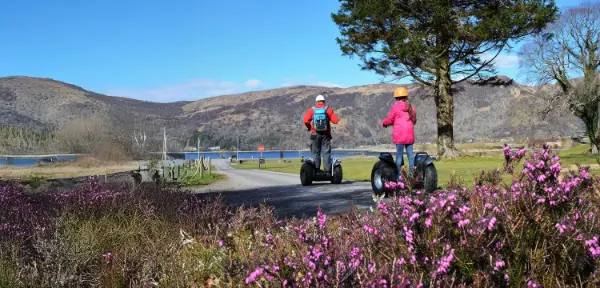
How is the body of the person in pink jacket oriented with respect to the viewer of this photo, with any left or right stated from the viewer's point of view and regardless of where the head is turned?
facing away from the viewer and to the left of the viewer

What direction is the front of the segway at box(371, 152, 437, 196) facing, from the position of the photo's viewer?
facing away from the viewer and to the left of the viewer

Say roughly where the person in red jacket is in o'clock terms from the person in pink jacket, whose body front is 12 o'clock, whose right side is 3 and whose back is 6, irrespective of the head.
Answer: The person in red jacket is roughly at 12 o'clock from the person in pink jacket.

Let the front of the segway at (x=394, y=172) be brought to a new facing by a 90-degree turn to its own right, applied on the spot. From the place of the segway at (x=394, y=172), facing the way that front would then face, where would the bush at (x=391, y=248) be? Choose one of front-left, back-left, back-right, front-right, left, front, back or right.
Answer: back-right

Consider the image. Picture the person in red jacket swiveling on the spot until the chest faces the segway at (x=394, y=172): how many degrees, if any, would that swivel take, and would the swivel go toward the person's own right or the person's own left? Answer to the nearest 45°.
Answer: approximately 135° to the person's own right

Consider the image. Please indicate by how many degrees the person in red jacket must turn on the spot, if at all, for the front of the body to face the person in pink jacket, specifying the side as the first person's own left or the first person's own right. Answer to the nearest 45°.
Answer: approximately 135° to the first person's own right

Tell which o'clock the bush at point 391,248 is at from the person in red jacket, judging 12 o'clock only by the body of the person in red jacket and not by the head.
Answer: The bush is roughly at 6 o'clock from the person in red jacket.

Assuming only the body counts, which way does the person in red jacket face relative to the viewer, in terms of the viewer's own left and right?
facing away from the viewer
